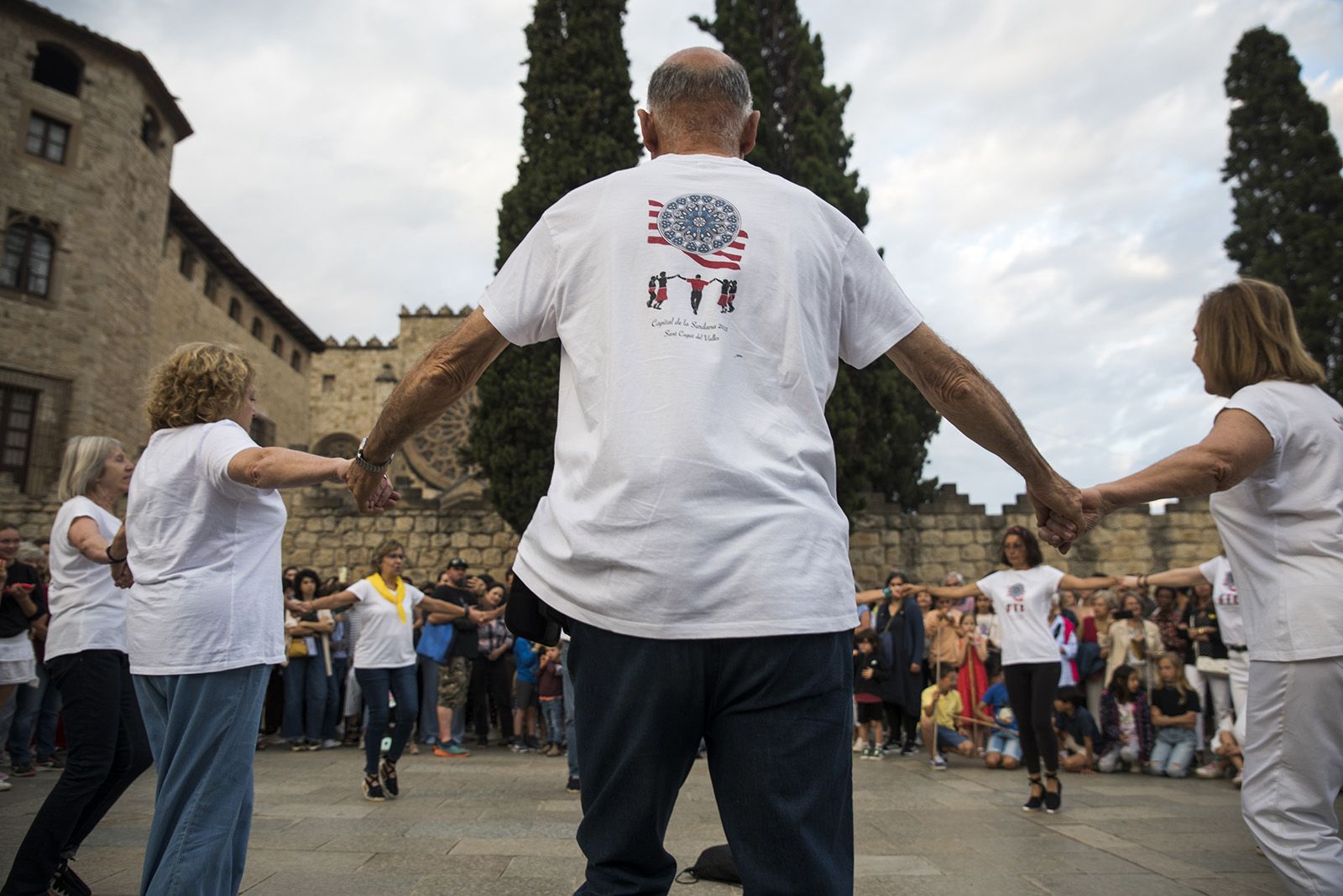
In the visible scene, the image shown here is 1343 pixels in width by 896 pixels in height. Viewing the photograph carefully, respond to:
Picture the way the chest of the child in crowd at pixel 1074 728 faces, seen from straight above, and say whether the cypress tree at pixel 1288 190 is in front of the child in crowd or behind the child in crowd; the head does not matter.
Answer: behind

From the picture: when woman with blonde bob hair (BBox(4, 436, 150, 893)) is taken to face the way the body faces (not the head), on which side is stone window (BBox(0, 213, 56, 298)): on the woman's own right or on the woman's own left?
on the woman's own left

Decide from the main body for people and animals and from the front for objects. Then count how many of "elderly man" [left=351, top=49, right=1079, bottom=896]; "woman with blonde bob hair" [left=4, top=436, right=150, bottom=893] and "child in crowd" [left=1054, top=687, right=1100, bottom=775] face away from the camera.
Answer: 1

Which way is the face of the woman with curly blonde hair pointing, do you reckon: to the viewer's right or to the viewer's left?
to the viewer's right

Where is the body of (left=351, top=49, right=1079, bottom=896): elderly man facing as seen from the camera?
away from the camera

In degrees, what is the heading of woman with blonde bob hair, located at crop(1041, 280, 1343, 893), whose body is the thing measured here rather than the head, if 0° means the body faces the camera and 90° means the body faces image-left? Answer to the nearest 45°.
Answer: approximately 135°

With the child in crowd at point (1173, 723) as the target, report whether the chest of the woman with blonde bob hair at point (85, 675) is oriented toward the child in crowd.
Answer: yes

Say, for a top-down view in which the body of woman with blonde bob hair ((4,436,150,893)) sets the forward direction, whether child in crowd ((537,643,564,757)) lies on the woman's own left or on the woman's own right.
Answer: on the woman's own left

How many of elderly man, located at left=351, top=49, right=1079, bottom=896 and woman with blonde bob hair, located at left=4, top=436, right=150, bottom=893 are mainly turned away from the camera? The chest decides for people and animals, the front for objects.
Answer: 1

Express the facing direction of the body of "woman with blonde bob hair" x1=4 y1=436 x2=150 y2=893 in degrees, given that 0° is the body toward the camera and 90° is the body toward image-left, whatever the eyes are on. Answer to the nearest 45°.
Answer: approximately 270°

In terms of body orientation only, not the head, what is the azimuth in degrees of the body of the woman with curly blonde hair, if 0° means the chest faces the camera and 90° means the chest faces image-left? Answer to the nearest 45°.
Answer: approximately 225°

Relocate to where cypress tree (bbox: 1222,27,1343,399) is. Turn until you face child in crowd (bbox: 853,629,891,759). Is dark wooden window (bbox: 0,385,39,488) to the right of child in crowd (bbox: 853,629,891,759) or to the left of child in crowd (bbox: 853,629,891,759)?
right
